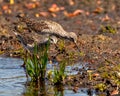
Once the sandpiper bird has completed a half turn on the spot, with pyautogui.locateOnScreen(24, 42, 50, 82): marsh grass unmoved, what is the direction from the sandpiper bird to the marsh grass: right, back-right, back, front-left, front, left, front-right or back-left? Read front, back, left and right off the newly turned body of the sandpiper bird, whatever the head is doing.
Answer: left

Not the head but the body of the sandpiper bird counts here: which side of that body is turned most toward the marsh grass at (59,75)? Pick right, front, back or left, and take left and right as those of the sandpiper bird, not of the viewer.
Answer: right

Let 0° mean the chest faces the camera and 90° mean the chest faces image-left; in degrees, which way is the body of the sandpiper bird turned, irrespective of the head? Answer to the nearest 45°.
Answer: approximately 270°

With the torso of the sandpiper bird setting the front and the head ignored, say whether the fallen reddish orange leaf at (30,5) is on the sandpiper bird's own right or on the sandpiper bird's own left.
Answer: on the sandpiper bird's own left

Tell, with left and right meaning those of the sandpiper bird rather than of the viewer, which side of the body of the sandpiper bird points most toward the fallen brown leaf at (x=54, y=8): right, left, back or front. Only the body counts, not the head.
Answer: left
